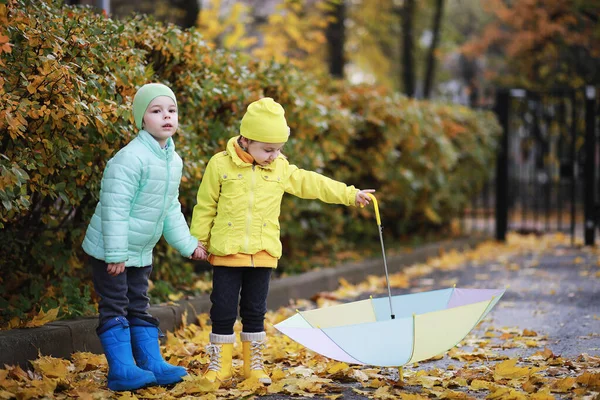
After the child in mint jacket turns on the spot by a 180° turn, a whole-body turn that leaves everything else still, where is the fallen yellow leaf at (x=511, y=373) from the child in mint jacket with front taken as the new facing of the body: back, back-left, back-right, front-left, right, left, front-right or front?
back-right

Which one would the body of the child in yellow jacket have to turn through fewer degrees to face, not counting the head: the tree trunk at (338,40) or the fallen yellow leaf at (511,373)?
the fallen yellow leaf

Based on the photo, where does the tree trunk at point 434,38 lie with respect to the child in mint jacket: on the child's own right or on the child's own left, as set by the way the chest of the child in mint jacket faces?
on the child's own left

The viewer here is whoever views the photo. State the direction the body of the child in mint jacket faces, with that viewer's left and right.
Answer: facing the viewer and to the right of the viewer

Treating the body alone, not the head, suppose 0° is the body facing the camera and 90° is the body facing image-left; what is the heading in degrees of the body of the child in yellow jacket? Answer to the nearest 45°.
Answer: approximately 0°

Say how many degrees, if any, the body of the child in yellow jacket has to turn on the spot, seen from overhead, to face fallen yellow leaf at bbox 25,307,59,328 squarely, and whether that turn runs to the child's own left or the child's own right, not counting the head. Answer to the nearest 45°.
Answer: approximately 90° to the child's own right

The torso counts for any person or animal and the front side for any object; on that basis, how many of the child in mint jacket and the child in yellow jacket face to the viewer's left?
0

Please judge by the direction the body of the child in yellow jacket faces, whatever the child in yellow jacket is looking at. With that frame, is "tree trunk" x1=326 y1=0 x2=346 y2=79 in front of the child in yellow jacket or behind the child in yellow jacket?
behind

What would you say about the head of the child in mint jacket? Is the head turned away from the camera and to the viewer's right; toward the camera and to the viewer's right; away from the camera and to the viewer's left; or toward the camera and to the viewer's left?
toward the camera and to the viewer's right
